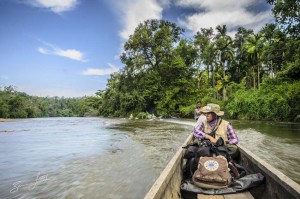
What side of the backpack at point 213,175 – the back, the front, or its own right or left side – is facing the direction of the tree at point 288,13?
back

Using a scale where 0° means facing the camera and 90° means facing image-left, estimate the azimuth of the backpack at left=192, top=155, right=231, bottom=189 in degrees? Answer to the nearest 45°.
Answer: approximately 0°

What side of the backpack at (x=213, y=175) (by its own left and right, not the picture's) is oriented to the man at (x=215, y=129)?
back
